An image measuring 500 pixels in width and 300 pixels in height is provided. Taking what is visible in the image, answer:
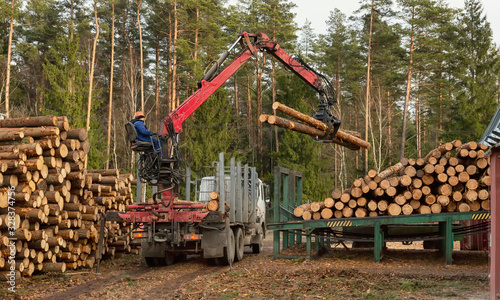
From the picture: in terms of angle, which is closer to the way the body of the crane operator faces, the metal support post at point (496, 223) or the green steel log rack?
the green steel log rack

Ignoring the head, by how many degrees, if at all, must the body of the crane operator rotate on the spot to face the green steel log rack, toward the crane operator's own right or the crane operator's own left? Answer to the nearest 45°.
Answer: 0° — they already face it

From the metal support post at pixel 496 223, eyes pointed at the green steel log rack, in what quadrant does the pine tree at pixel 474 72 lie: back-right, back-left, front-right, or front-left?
front-right

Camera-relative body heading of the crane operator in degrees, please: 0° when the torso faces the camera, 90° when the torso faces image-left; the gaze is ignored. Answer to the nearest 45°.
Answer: approximately 270°

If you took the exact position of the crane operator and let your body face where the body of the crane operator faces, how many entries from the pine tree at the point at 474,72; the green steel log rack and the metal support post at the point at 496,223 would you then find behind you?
0

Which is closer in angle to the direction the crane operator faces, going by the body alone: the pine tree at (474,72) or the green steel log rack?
the green steel log rack

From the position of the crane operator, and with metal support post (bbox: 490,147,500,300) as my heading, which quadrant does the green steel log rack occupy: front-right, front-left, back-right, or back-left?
front-left

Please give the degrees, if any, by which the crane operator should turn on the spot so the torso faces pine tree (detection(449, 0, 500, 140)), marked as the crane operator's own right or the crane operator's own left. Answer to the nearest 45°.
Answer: approximately 45° to the crane operator's own left

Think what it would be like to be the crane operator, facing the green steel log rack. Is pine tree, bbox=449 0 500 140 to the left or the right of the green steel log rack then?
left
